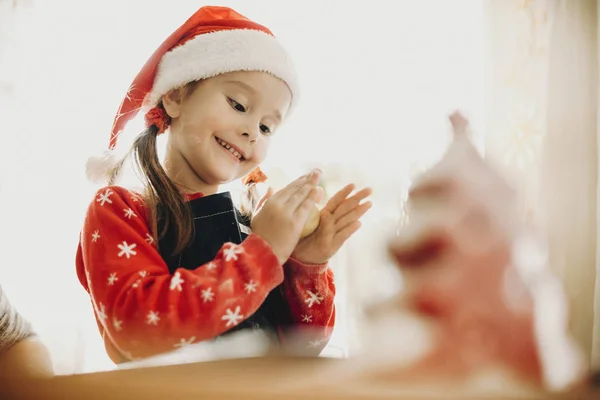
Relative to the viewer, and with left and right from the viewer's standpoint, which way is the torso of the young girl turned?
facing the viewer and to the right of the viewer
